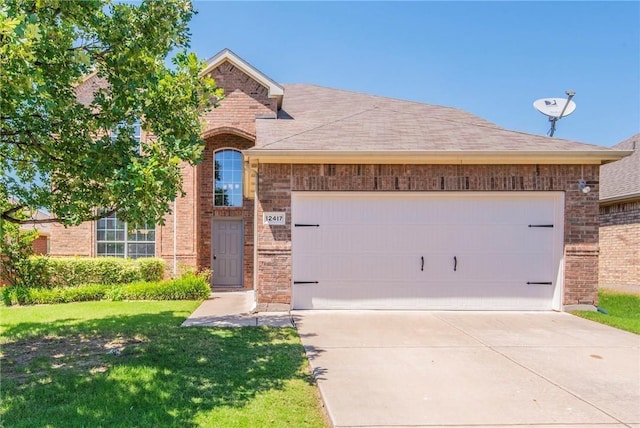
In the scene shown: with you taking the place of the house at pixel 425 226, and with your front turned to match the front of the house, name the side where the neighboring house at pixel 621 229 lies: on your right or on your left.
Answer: on your left

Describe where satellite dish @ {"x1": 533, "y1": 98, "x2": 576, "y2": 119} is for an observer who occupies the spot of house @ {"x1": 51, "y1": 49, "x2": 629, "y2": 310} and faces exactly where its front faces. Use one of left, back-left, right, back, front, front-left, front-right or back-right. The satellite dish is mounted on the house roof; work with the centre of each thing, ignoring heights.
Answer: back-left

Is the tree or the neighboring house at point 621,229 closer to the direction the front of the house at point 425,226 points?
the tree

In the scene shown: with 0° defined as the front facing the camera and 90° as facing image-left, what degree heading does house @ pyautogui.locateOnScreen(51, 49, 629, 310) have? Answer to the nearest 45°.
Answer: approximately 0°

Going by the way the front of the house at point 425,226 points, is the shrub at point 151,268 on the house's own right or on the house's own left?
on the house's own right

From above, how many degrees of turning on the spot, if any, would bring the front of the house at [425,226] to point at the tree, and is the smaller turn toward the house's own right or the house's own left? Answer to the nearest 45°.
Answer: approximately 45° to the house's own right

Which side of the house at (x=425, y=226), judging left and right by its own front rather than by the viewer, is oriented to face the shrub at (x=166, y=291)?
right
